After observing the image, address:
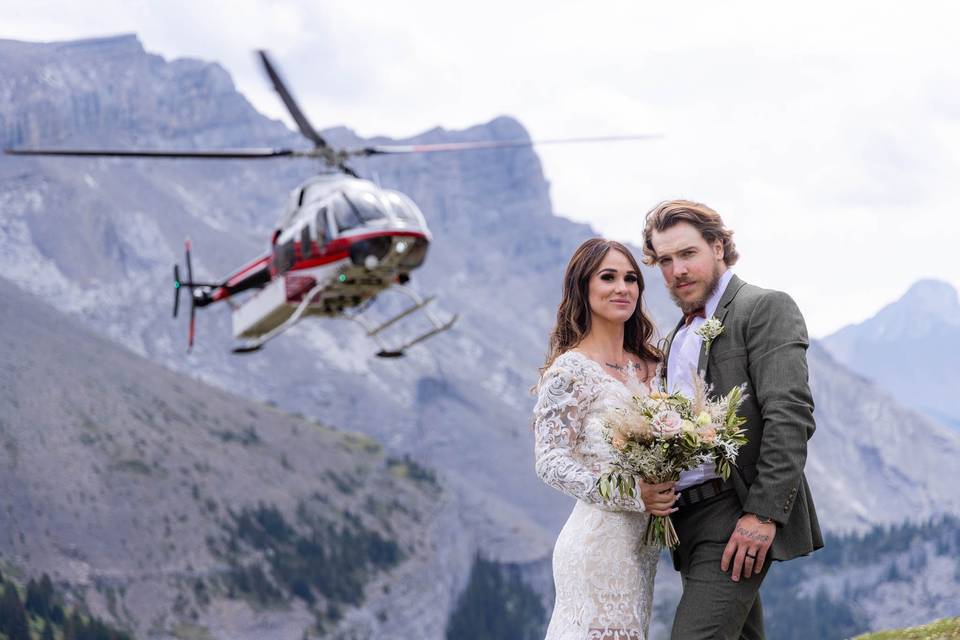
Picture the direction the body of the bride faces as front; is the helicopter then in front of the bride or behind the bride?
behind

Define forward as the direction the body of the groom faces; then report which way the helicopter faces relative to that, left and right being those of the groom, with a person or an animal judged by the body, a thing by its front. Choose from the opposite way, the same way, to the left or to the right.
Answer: to the left

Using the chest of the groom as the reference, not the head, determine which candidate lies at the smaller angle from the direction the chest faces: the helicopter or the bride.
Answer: the bride

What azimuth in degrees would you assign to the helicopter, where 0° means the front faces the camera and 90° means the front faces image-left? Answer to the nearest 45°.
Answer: approximately 315°

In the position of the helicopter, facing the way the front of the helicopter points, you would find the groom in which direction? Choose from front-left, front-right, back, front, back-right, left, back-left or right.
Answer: front-right

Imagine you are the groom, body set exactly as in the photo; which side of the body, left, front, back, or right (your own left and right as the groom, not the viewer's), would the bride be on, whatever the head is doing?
right

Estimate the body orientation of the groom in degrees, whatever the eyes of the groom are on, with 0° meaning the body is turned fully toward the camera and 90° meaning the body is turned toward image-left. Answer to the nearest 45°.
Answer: approximately 45°

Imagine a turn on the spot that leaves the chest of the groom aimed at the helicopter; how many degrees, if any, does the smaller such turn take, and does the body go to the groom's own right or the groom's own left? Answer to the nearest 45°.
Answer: approximately 90° to the groom's own right

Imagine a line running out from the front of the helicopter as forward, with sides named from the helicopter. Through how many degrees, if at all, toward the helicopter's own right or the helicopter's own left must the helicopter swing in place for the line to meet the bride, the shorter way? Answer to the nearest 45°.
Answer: approximately 45° to the helicopter's own right
